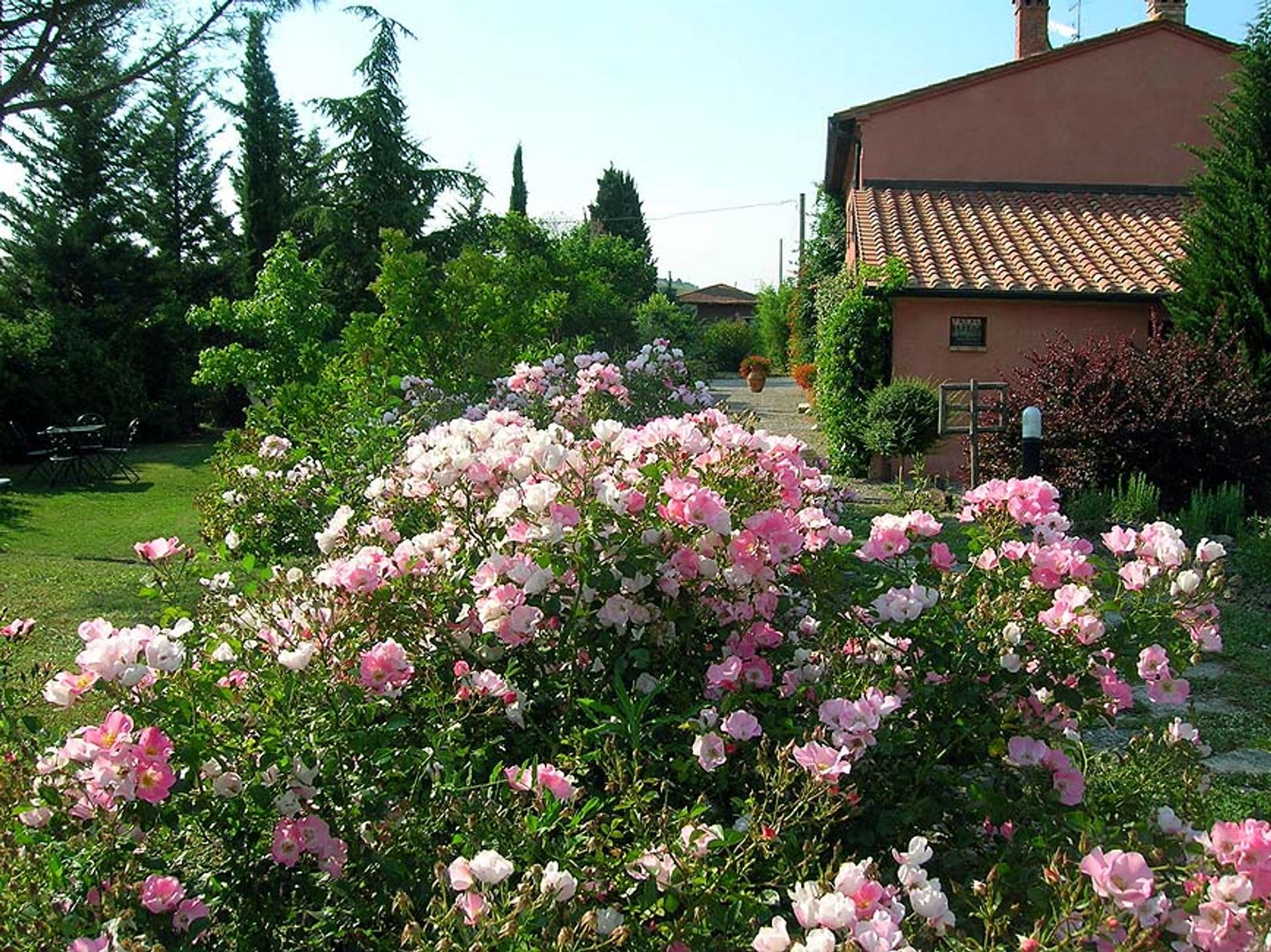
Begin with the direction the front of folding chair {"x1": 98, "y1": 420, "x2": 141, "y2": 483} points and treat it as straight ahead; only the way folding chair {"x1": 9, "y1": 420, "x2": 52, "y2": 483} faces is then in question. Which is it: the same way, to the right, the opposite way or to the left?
the opposite way

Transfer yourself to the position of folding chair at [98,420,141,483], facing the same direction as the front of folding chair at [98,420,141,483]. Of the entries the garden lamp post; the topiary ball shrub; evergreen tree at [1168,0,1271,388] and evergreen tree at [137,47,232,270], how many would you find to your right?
1

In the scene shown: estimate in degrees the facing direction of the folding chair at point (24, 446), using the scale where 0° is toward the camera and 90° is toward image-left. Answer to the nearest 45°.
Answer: approximately 270°

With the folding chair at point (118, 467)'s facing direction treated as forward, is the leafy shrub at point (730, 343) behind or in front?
behind

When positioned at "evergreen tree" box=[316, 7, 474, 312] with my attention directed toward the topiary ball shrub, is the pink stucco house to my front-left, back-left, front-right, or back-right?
front-left

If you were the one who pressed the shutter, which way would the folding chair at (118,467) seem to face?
facing to the left of the viewer

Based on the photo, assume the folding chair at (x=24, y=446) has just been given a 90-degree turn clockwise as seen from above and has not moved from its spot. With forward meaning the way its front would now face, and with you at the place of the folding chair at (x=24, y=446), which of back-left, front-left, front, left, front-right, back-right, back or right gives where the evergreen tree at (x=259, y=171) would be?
back-left

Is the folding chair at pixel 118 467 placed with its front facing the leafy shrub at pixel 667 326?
no

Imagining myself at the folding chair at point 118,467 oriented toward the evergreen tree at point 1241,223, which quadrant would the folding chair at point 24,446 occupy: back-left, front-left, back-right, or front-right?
back-left

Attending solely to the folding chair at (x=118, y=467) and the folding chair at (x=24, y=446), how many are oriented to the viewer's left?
1

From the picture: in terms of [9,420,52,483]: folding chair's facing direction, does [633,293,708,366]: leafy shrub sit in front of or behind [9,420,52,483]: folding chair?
in front

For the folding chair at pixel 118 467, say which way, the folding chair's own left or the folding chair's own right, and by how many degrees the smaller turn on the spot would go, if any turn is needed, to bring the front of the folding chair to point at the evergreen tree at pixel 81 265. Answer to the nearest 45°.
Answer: approximately 90° to the folding chair's own right
